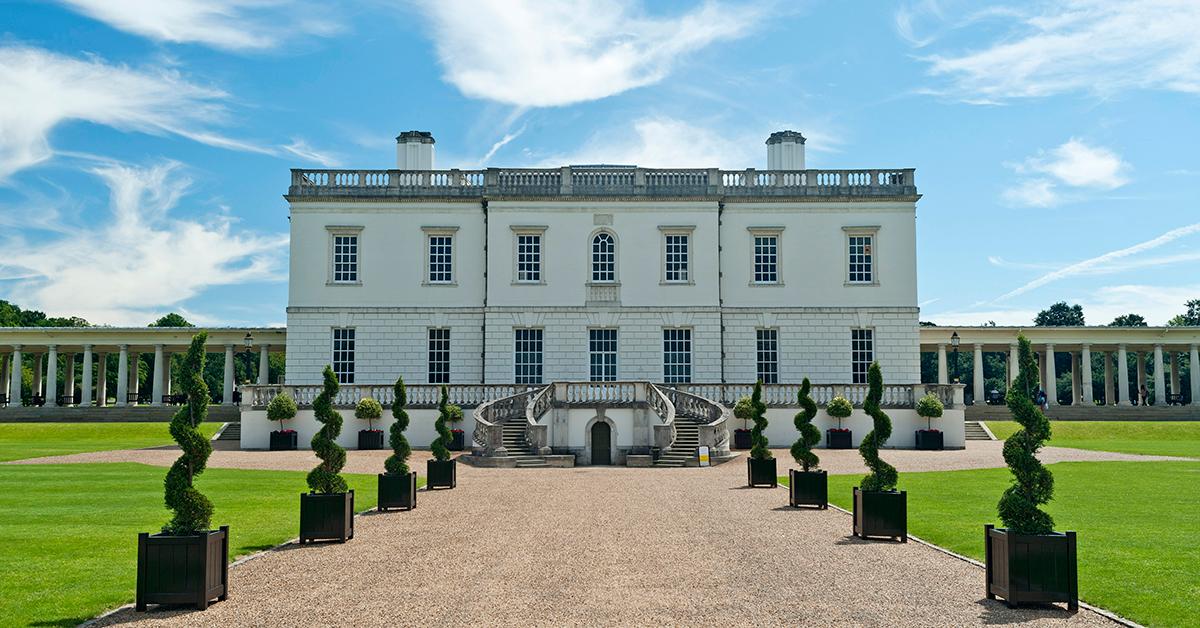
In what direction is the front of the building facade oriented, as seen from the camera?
facing the viewer

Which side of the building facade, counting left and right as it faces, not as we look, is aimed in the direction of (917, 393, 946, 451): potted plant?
left

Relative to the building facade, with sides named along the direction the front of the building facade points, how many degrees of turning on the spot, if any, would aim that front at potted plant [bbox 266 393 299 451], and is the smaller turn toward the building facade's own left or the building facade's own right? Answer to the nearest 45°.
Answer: approximately 45° to the building facade's own right

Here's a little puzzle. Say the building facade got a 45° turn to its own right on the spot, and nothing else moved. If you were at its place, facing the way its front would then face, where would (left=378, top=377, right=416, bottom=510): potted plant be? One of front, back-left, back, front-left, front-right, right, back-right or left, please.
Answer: front-left

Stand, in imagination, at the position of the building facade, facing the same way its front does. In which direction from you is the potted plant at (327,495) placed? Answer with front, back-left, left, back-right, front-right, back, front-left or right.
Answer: front

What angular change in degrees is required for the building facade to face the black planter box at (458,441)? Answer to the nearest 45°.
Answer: approximately 45° to its right

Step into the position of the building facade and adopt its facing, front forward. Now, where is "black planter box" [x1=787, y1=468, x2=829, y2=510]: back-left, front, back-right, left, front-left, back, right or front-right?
front

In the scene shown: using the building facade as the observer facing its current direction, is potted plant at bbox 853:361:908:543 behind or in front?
in front

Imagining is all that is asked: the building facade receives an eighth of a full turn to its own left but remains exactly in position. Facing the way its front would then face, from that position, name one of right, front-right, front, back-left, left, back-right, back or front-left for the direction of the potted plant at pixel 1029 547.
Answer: front-right

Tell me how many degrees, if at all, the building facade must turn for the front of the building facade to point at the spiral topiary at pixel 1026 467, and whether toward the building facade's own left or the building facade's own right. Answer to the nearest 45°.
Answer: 0° — it already faces it

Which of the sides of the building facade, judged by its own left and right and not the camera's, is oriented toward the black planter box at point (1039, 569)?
front

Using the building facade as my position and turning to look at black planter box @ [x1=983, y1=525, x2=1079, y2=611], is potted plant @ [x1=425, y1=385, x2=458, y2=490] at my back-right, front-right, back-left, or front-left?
front-right

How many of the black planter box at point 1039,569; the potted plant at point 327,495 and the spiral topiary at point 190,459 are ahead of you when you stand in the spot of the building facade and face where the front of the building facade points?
3

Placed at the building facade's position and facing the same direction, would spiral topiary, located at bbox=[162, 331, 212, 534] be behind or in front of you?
in front

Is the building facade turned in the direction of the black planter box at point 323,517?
yes

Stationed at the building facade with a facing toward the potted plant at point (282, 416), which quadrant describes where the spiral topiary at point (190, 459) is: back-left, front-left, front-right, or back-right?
front-left
